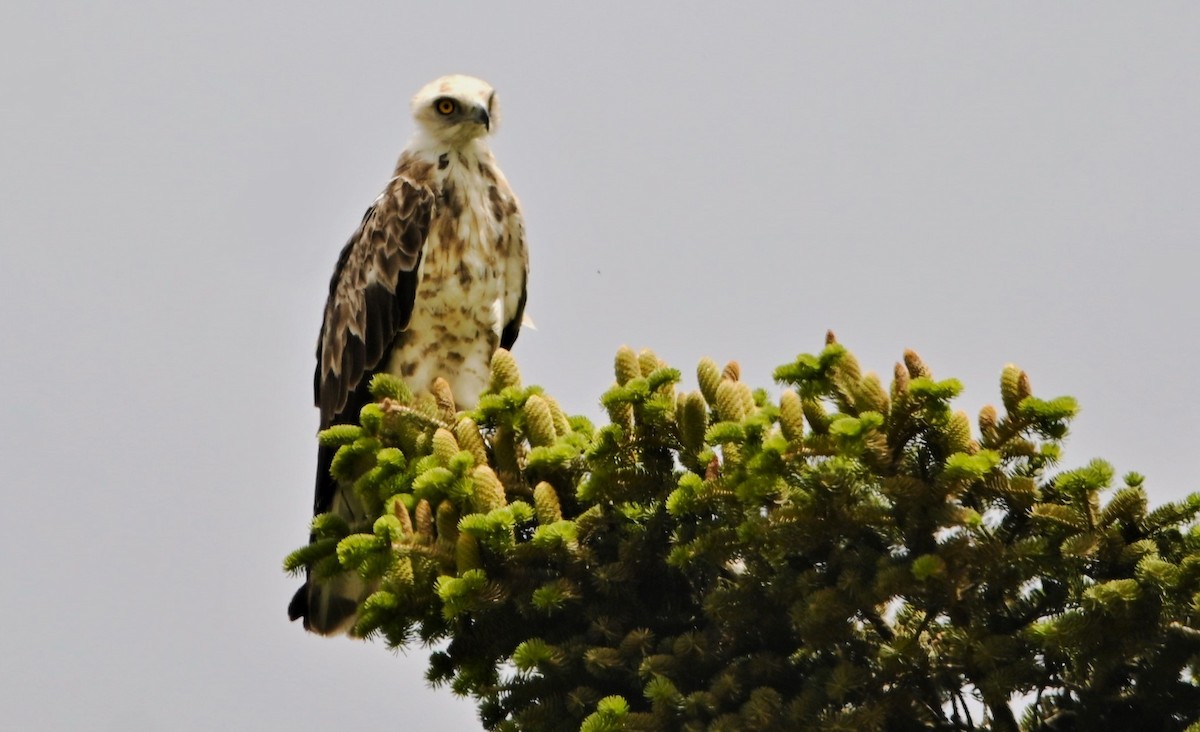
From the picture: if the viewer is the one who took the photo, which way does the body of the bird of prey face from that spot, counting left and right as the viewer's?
facing the viewer and to the right of the viewer
